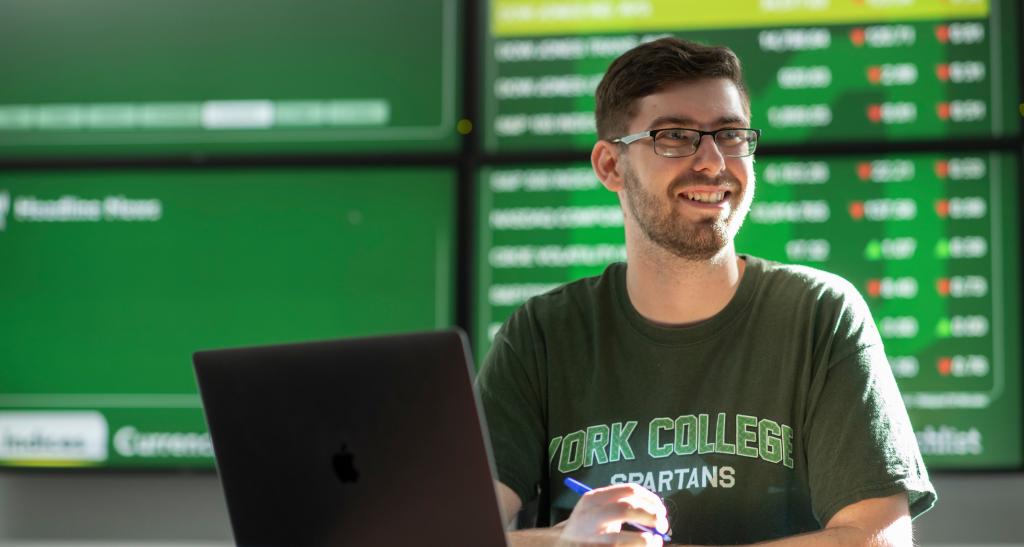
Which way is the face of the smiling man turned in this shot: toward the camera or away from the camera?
toward the camera

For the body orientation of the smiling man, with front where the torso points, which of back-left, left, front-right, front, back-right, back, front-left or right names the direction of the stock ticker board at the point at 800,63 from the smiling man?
back

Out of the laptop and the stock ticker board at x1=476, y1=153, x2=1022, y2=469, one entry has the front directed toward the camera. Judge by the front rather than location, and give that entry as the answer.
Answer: the stock ticker board

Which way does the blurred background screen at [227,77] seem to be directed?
toward the camera

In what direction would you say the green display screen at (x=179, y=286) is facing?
toward the camera

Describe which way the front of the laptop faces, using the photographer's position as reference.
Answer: facing away from the viewer and to the right of the viewer

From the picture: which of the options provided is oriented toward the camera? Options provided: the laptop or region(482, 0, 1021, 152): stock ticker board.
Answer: the stock ticker board

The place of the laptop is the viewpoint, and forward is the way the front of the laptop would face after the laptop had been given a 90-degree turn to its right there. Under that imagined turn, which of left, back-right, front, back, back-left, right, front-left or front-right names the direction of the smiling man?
left

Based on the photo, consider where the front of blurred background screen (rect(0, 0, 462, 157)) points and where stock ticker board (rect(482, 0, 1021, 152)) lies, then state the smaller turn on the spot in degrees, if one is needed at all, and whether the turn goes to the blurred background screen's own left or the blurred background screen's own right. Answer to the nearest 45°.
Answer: approximately 90° to the blurred background screen's own left

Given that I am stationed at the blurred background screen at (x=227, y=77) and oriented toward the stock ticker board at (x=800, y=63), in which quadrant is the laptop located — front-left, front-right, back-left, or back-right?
front-right

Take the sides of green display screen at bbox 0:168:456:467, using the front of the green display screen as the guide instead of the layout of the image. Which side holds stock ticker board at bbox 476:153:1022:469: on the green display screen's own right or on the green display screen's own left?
on the green display screen's own left

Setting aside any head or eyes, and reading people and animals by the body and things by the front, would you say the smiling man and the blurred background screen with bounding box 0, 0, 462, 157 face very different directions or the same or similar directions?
same or similar directions
